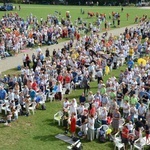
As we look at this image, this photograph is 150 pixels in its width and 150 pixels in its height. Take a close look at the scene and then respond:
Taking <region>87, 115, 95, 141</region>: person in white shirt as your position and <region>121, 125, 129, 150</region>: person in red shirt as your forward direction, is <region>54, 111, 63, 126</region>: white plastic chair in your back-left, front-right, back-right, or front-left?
back-left

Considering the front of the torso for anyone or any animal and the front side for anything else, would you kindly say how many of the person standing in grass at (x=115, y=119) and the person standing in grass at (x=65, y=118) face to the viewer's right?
0

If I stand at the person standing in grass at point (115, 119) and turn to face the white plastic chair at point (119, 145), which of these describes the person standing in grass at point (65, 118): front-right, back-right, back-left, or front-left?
back-right
